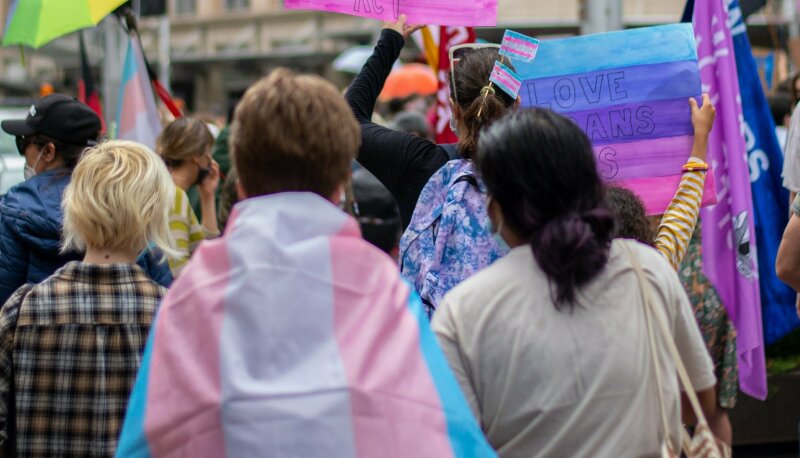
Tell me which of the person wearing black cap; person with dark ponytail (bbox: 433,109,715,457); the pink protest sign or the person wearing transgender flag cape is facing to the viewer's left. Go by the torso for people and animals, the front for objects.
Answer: the person wearing black cap

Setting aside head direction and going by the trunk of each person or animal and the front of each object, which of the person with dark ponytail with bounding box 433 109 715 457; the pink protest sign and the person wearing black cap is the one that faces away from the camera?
the person with dark ponytail

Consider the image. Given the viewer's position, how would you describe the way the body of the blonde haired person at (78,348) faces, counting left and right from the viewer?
facing away from the viewer

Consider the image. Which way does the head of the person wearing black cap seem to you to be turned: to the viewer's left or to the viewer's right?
to the viewer's left

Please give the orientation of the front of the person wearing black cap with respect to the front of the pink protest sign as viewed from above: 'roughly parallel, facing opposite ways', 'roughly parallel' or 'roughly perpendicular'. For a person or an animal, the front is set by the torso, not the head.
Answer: roughly perpendicular

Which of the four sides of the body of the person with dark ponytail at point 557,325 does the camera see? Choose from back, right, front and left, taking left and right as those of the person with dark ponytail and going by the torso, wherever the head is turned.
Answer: back

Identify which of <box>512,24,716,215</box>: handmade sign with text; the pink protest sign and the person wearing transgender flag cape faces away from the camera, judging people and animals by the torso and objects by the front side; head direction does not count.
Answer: the person wearing transgender flag cape

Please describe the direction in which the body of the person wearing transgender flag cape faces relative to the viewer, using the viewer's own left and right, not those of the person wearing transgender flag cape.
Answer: facing away from the viewer

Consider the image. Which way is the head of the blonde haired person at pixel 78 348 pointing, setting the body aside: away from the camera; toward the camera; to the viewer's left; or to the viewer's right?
away from the camera

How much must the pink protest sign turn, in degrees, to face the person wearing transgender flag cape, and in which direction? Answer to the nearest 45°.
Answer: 0° — it already faces them

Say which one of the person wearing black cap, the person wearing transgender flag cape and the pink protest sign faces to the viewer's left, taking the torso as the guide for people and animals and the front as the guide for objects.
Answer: the person wearing black cap

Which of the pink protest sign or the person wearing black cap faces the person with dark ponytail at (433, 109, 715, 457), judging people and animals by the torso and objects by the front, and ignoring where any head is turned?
the pink protest sign

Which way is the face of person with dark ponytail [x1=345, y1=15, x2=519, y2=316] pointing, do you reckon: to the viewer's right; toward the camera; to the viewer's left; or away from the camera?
away from the camera
